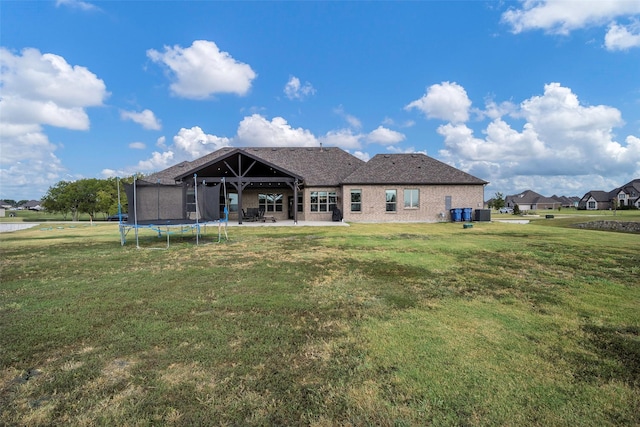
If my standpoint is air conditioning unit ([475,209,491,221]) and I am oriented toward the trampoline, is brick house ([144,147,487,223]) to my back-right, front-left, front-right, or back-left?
front-right

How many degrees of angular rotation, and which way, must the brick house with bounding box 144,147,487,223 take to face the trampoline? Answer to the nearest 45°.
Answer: approximately 135° to its left

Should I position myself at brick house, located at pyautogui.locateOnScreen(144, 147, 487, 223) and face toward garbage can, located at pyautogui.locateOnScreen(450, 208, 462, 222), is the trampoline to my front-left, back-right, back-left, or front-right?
back-right

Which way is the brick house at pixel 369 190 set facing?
away from the camera

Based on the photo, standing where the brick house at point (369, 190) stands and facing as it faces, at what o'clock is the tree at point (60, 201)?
The tree is roughly at 10 o'clock from the brick house.
